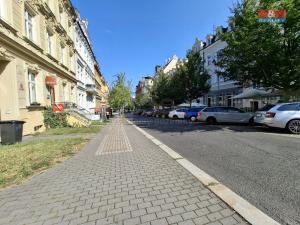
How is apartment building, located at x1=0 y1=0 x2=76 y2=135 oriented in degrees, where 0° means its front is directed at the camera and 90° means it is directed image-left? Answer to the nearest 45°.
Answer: approximately 315°

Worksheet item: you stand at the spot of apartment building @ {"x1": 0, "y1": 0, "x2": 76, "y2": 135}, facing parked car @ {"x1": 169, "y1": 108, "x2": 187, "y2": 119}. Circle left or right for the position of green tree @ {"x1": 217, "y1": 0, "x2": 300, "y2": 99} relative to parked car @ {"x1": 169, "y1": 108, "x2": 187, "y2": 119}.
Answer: right

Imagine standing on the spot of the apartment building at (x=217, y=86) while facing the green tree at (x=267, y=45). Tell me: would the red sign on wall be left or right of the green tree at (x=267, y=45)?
right

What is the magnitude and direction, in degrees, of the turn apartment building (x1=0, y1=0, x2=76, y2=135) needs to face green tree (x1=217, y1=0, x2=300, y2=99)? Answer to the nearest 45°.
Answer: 0° — it already faces it
